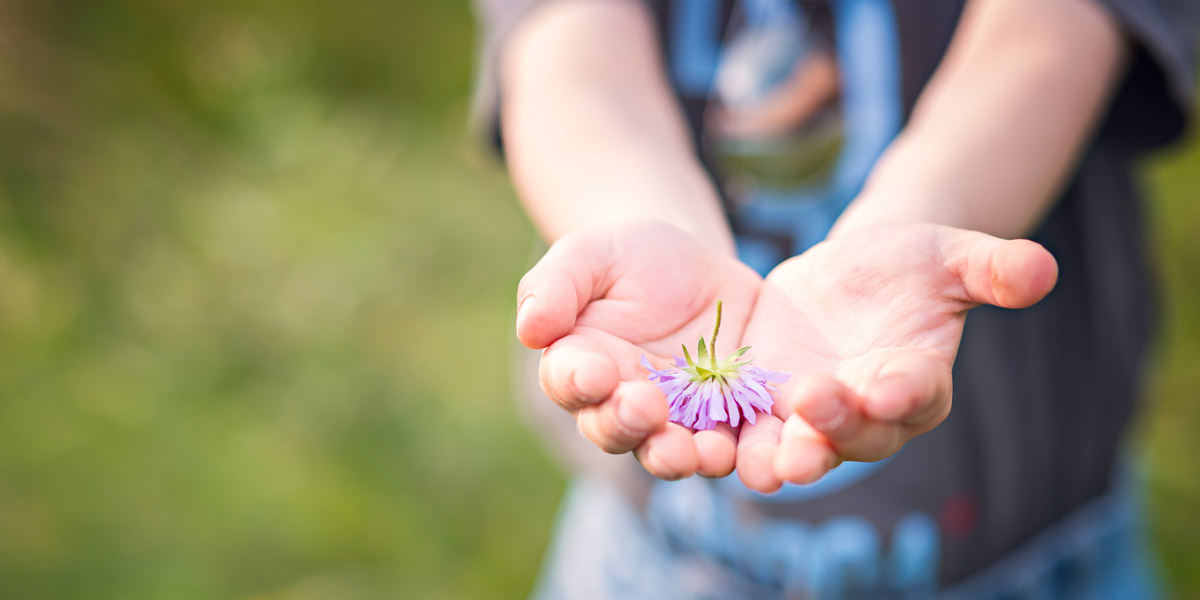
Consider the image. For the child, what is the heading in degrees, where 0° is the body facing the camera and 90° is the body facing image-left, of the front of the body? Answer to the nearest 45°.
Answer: approximately 0°
